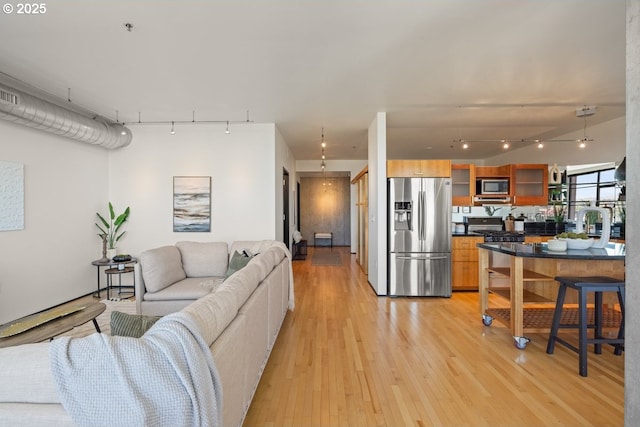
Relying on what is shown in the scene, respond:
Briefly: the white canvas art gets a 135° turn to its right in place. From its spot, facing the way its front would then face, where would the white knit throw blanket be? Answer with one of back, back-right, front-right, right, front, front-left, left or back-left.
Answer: left

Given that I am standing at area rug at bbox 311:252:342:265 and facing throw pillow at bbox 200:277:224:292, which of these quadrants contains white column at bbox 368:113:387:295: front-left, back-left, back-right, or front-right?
front-left

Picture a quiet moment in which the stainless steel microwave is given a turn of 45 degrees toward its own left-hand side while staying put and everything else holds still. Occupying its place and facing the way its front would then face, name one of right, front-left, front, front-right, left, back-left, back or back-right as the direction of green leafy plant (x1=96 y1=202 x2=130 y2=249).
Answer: right

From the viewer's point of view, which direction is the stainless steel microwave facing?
toward the camera

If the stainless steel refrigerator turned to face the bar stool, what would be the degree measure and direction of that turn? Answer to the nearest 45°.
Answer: approximately 45° to its left

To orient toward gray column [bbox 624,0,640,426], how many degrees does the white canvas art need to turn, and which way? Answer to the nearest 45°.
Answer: approximately 45° to its right

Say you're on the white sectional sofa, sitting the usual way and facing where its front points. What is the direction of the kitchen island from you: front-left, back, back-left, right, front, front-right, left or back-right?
back

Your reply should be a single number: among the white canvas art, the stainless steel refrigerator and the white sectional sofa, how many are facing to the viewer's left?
1

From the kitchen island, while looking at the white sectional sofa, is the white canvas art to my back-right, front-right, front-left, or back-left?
front-right

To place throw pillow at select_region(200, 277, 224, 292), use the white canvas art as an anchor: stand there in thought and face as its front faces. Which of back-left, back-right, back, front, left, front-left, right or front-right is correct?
front

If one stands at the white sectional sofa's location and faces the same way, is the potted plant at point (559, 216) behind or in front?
behind

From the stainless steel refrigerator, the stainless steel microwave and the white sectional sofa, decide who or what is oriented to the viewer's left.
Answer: the white sectional sofa

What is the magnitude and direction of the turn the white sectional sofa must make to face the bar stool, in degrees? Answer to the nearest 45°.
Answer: approximately 180°

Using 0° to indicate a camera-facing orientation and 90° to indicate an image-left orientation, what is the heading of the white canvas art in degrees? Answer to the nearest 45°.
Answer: approximately 315°

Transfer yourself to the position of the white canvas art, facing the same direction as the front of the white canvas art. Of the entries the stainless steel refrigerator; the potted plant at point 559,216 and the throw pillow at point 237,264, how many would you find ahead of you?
3

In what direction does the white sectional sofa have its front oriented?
to the viewer's left

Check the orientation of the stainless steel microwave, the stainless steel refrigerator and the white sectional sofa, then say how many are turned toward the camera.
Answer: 2

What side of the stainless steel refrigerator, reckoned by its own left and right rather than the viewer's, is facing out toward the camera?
front

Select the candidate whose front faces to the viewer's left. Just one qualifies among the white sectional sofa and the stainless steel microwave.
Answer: the white sectional sofa

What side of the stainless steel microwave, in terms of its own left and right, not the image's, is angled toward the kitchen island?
front

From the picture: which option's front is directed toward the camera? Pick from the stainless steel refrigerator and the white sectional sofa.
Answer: the stainless steel refrigerator

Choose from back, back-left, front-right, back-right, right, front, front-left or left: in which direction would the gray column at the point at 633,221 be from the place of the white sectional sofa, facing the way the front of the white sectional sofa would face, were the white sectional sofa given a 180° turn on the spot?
front-right
